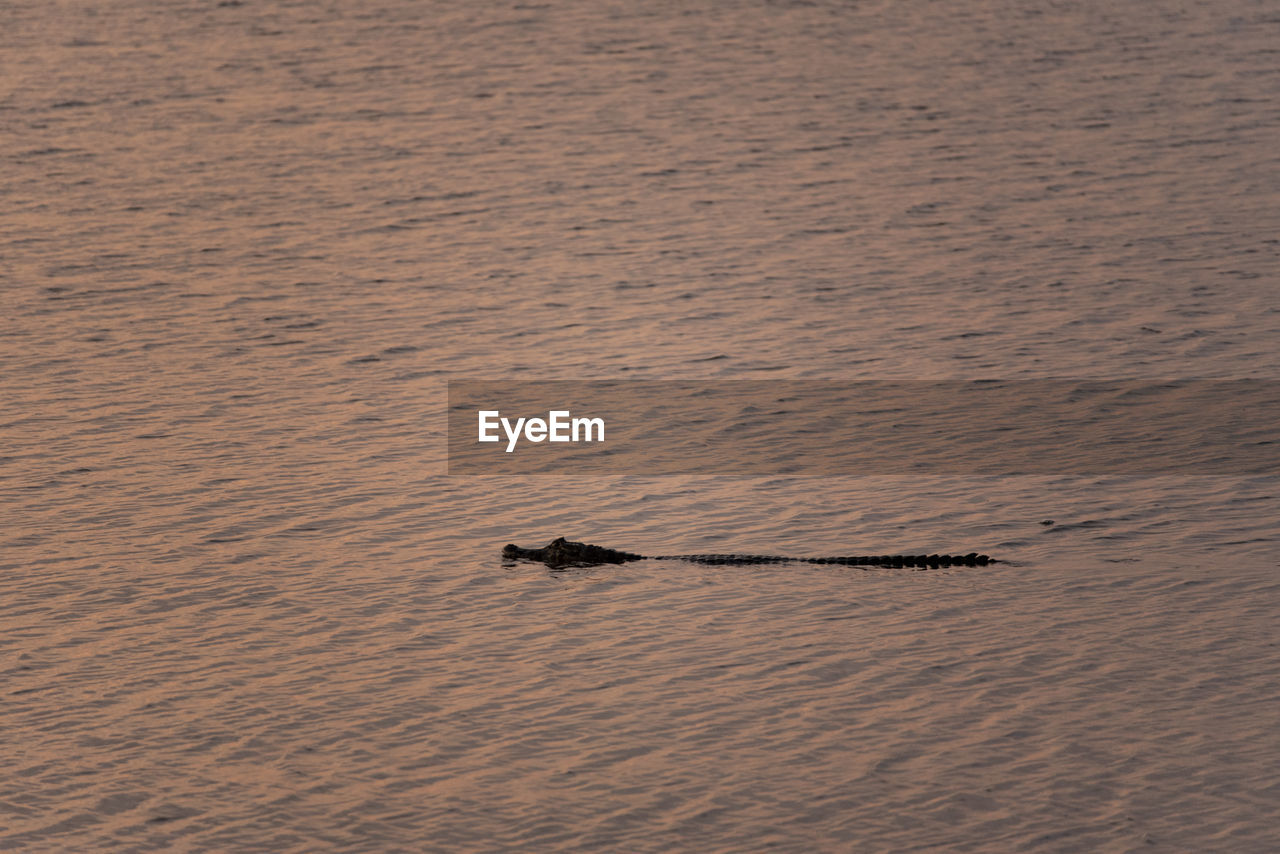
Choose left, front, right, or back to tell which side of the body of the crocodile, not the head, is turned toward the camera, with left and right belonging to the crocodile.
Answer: left
